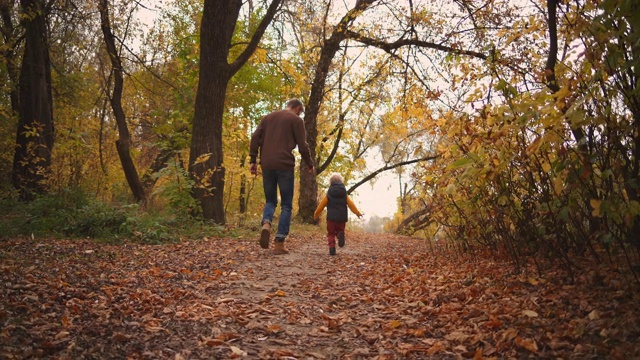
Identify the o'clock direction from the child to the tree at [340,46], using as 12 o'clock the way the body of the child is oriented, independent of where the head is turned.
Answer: The tree is roughly at 12 o'clock from the child.

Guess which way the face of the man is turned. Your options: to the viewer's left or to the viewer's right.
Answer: to the viewer's right

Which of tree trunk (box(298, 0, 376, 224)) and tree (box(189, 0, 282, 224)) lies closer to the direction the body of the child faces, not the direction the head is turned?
the tree trunk

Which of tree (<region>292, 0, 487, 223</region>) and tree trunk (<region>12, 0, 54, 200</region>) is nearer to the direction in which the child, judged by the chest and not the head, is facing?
the tree

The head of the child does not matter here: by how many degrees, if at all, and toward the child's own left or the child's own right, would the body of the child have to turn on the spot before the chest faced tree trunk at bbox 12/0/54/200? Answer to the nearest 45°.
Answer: approximately 90° to the child's own left

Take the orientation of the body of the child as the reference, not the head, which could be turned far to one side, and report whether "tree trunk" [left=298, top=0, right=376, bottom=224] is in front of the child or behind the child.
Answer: in front

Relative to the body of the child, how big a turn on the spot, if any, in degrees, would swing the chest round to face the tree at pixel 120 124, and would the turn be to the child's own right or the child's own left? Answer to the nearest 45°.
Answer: approximately 45° to the child's own left

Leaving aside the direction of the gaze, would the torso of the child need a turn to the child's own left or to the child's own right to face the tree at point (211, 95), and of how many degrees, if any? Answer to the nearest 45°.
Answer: approximately 90° to the child's own left

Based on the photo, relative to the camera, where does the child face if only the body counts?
away from the camera
